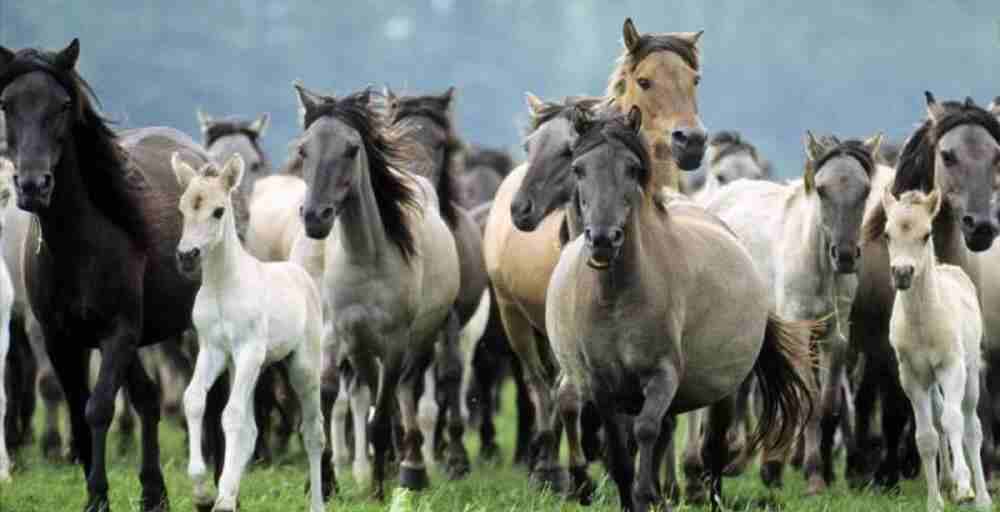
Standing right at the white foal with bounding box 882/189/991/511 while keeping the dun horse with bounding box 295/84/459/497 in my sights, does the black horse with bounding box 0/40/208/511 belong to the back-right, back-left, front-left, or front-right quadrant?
front-left

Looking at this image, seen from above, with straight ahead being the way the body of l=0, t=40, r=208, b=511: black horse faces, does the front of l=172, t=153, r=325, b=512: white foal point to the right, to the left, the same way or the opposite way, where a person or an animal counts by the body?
the same way

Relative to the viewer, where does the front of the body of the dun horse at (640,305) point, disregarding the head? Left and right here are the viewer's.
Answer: facing the viewer and to the left of the viewer

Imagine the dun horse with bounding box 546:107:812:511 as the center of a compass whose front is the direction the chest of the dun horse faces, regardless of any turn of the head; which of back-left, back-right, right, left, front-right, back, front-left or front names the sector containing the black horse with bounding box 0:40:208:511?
front-right

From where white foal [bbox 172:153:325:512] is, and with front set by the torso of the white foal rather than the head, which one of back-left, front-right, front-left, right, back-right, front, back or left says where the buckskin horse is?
back

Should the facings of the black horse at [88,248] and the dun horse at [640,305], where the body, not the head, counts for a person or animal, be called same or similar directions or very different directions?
same or similar directions

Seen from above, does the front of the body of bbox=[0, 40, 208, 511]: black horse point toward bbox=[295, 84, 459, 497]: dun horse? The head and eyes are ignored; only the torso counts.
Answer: no

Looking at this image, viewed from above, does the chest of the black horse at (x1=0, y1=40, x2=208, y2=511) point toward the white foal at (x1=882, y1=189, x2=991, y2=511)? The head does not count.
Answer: no

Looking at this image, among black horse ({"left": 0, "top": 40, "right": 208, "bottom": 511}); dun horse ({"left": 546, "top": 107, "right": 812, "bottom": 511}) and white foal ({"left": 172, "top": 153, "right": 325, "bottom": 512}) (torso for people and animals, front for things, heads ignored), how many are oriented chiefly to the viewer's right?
0

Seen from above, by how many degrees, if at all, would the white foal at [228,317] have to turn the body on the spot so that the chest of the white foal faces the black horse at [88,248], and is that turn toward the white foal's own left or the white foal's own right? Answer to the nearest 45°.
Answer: approximately 90° to the white foal's own right

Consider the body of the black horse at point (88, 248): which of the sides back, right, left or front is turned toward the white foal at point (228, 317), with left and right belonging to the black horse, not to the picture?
left

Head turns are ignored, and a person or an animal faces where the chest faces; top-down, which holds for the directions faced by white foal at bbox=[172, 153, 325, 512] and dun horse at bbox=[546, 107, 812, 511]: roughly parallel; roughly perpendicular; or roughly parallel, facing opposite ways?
roughly parallel

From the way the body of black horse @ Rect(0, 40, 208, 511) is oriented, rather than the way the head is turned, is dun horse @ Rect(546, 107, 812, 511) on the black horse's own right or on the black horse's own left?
on the black horse's own left

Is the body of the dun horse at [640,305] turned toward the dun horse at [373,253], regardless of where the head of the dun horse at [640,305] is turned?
no

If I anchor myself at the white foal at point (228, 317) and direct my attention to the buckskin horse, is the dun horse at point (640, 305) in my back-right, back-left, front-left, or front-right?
front-right

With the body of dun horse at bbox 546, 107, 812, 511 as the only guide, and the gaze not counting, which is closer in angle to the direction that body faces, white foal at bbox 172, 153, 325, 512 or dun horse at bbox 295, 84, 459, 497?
the white foal
